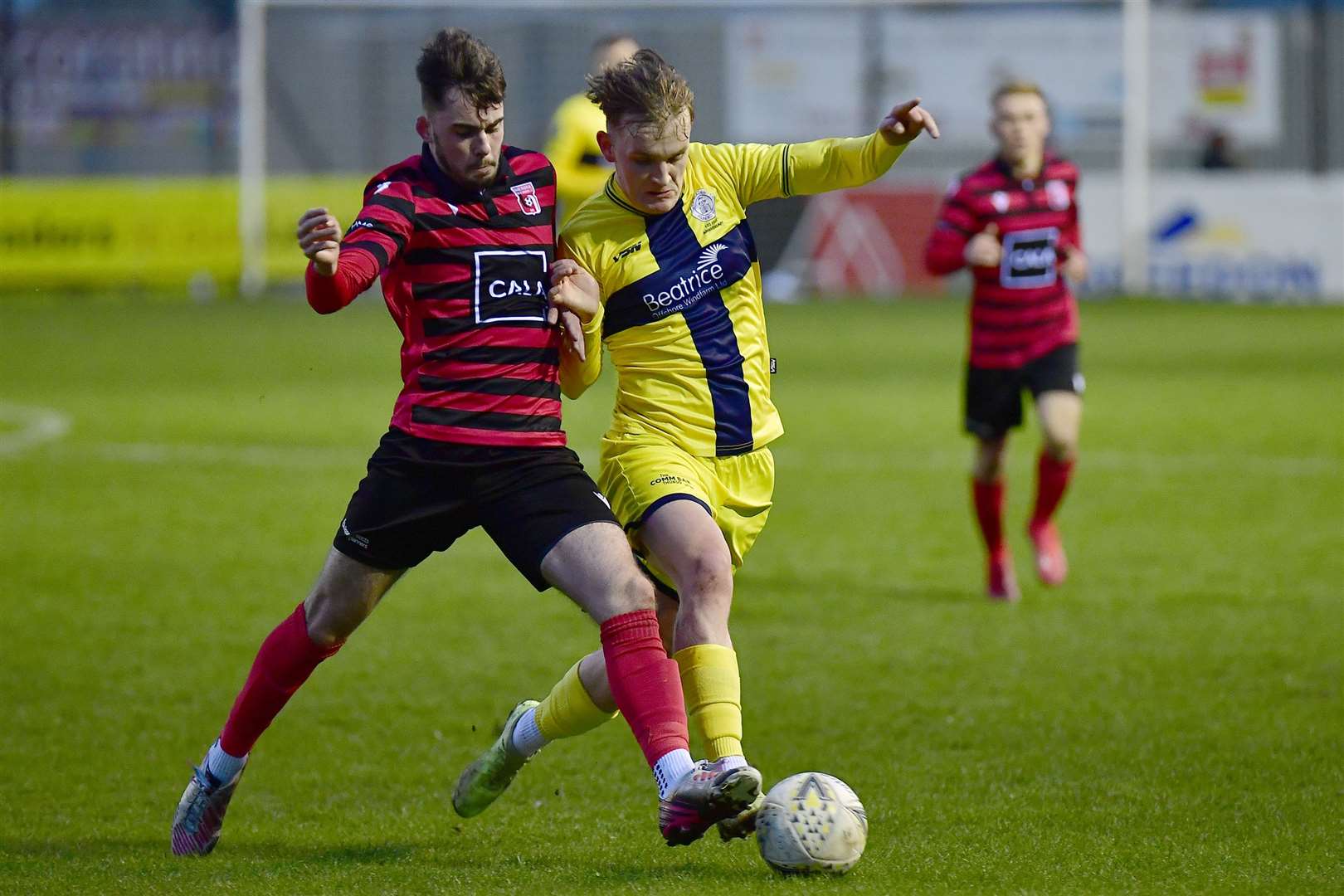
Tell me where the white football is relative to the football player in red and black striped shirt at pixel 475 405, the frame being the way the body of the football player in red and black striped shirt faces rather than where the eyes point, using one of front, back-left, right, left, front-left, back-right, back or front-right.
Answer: front

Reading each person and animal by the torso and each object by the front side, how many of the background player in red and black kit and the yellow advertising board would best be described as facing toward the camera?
2

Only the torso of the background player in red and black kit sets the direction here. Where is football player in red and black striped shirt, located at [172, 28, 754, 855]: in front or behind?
in front

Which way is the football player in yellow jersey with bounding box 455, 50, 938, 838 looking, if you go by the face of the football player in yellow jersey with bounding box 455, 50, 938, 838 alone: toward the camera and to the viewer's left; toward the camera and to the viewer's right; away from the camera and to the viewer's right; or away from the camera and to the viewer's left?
toward the camera and to the viewer's right

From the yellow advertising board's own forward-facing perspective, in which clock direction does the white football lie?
The white football is roughly at 12 o'clock from the yellow advertising board.

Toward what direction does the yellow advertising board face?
toward the camera

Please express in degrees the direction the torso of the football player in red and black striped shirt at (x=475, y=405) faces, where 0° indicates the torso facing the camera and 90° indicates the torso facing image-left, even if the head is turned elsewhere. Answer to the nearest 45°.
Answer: approximately 315°

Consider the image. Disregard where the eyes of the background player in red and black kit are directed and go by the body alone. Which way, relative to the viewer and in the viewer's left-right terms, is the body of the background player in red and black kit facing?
facing the viewer

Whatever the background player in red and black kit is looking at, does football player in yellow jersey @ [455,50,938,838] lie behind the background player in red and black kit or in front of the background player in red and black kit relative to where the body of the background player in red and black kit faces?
in front

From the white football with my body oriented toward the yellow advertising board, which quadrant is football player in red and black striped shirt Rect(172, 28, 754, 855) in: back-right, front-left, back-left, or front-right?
front-left

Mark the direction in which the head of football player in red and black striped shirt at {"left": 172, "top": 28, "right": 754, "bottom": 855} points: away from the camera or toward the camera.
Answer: toward the camera
